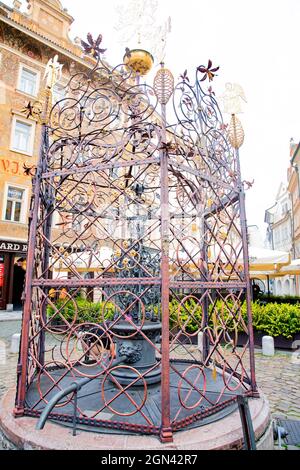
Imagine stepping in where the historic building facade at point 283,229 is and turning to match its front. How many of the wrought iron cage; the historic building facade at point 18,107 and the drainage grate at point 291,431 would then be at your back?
0

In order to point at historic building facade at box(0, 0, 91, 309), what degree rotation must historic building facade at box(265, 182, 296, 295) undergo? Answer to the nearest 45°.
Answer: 0° — it already faces it

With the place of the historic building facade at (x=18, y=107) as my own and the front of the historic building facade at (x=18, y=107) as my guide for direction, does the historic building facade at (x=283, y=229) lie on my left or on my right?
on my left

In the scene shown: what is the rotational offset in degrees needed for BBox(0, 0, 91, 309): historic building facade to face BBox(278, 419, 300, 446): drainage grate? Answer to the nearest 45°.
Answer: approximately 45° to its right

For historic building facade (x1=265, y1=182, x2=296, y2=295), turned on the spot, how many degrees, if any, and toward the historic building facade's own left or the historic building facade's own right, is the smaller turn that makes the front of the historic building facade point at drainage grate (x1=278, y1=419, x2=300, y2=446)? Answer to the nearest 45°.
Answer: approximately 45° to the historic building facade's own left

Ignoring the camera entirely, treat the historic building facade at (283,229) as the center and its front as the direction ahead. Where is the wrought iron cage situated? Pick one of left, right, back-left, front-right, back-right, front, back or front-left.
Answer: front-left

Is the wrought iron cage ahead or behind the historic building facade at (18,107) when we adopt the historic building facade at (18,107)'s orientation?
ahead

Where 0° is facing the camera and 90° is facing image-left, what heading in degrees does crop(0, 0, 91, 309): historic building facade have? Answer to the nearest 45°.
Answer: approximately 315°

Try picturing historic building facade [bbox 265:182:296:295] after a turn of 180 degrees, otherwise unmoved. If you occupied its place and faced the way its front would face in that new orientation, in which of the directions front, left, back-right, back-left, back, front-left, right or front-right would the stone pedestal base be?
back-right

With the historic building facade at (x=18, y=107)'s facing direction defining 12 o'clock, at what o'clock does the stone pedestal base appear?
The stone pedestal base is roughly at 1 o'clock from the historic building facade.

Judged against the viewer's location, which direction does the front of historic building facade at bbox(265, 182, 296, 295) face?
facing the viewer and to the left of the viewer

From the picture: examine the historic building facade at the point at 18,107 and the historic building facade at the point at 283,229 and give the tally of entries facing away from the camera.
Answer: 0

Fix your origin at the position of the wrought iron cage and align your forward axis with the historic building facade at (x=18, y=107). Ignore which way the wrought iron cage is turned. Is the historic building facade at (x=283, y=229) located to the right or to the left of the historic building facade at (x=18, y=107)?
right
